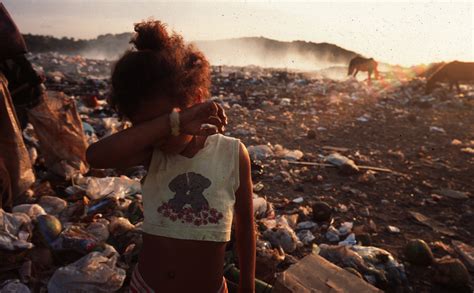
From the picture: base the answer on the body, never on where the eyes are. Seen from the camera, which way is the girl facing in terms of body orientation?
toward the camera

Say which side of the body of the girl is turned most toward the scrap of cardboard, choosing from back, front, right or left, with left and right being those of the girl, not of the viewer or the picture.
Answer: back

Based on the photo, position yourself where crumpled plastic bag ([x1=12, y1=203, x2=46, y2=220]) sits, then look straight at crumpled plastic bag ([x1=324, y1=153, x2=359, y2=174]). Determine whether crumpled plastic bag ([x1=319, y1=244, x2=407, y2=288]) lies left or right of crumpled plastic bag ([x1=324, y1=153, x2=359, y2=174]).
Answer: right

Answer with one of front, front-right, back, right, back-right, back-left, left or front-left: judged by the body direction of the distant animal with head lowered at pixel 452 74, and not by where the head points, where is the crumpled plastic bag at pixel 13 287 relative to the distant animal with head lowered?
left

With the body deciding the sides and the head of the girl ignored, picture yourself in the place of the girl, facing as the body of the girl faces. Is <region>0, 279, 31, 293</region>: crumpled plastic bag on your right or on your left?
on your right

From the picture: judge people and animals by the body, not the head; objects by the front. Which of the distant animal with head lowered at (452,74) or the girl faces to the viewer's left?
the distant animal with head lowered

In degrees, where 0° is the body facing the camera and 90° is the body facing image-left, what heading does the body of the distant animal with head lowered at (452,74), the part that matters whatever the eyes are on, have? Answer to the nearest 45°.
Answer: approximately 90°

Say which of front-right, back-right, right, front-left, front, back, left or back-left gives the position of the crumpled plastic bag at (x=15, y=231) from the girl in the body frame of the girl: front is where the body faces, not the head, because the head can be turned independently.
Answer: back-right

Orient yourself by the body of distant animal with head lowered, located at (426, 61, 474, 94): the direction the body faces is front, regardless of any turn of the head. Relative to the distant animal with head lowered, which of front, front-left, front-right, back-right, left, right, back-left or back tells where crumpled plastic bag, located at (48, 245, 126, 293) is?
left

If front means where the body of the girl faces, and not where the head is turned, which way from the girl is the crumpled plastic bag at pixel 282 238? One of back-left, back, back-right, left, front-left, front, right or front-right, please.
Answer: back-left

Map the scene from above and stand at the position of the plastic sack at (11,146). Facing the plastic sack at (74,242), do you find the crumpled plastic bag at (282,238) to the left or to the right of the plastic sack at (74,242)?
left

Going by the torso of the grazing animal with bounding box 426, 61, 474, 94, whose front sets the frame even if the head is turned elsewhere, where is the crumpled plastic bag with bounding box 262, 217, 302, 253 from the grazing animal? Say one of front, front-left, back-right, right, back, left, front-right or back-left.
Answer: left

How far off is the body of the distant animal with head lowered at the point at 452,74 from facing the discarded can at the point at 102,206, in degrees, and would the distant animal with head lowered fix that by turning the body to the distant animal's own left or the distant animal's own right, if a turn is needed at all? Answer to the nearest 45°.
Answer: approximately 90° to the distant animal's own left

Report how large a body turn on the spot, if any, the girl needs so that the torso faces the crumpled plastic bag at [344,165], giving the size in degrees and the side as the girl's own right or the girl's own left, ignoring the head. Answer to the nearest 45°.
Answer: approximately 135° to the girl's own left

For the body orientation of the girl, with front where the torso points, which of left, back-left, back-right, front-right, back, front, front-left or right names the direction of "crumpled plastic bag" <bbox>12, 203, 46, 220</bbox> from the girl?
back-right
